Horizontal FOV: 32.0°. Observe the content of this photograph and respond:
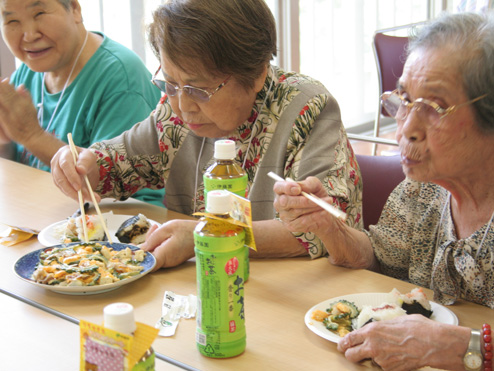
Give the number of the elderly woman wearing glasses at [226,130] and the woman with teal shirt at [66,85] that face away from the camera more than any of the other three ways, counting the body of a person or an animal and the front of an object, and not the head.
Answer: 0

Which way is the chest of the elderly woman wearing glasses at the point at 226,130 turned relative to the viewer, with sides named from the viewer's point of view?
facing the viewer and to the left of the viewer

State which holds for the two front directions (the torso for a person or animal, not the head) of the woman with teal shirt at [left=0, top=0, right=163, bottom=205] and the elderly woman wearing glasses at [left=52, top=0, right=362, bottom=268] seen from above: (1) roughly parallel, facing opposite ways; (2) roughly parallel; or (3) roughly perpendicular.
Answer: roughly parallel

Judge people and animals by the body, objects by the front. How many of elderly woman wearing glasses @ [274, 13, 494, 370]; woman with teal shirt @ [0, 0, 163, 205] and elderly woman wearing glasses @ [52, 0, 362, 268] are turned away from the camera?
0

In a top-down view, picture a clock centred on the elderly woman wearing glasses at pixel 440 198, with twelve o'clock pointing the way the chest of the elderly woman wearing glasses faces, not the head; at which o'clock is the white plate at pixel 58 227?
The white plate is roughly at 2 o'clock from the elderly woman wearing glasses.
